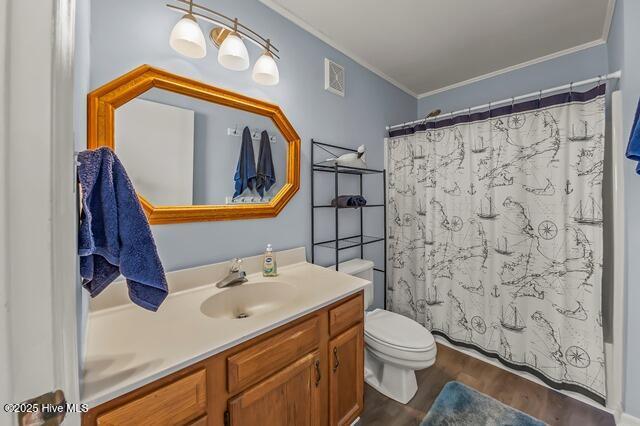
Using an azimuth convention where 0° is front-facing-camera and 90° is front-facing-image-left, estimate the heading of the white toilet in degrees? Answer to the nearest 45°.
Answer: approximately 315°

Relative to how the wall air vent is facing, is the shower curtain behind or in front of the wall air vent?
in front

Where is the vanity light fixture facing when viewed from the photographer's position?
facing the viewer and to the right of the viewer

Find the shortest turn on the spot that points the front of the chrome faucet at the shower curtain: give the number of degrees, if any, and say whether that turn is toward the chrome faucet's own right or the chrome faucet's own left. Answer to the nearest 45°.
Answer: approximately 45° to the chrome faucet's own left

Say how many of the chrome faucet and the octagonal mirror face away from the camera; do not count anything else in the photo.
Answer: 0

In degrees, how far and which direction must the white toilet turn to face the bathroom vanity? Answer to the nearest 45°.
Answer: approximately 90° to its right

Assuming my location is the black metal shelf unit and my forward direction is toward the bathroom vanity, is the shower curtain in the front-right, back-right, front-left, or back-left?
back-left

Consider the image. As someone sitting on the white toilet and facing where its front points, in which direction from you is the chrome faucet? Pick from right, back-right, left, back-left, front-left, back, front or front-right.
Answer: right
